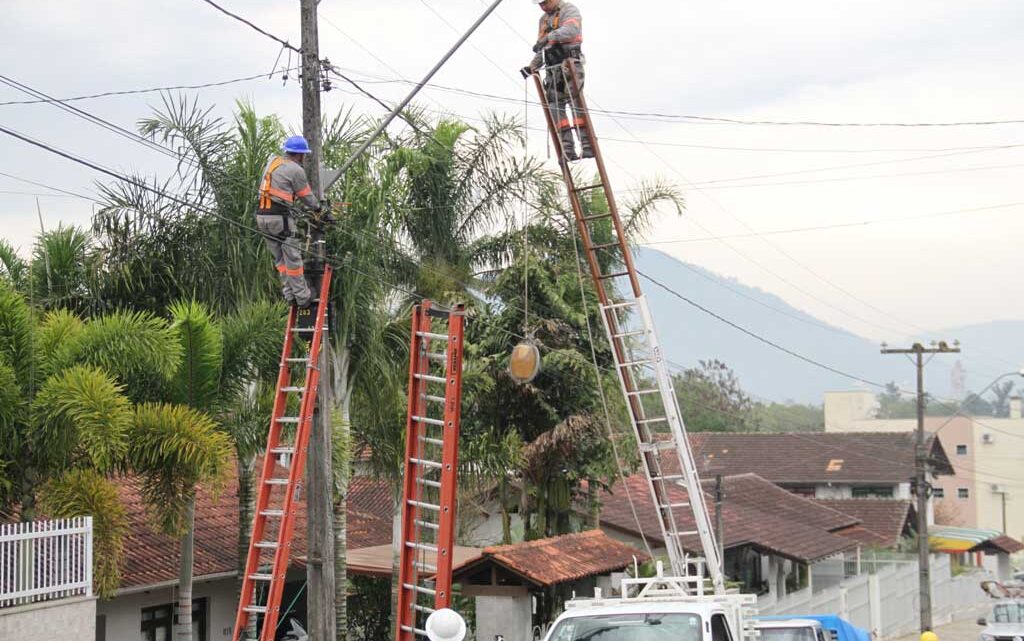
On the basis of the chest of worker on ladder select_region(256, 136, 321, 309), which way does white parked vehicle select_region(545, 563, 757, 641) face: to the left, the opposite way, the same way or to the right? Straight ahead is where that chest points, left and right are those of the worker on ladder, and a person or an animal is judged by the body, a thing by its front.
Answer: the opposite way

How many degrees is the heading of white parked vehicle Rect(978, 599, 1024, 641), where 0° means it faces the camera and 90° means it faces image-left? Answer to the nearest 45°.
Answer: approximately 45°

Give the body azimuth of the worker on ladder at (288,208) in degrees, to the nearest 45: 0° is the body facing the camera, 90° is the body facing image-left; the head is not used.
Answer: approximately 225°

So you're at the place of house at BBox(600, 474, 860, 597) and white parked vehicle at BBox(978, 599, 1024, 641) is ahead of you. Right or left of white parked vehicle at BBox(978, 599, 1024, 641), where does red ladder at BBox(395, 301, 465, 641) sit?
right
